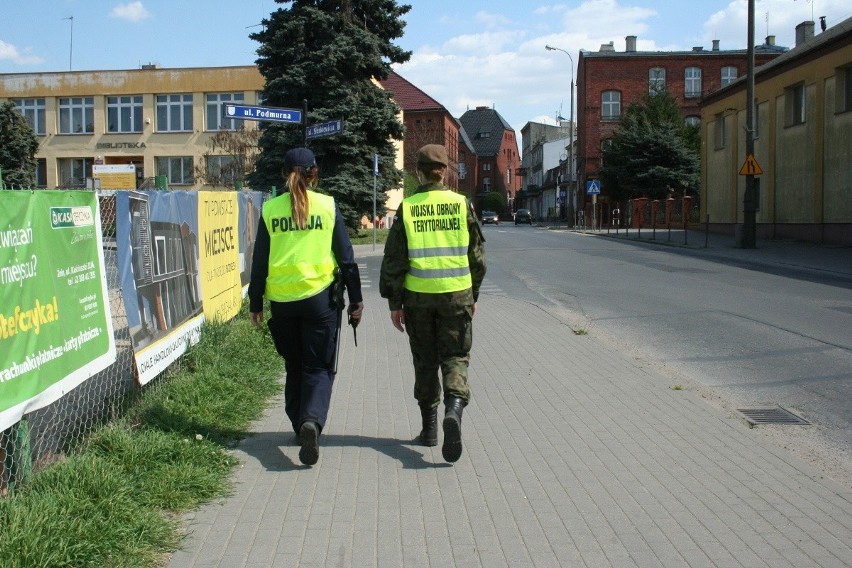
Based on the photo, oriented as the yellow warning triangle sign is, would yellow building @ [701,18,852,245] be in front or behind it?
behind

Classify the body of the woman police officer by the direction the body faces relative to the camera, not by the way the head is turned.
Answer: away from the camera

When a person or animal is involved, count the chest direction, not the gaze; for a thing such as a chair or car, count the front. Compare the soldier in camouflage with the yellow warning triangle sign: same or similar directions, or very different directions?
very different directions

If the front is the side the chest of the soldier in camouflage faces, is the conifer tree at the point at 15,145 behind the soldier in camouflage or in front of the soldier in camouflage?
in front

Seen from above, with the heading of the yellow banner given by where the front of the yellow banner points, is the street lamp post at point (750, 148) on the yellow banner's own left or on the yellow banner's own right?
on the yellow banner's own left

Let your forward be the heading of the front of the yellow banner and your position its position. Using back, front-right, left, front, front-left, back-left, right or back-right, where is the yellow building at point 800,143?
left

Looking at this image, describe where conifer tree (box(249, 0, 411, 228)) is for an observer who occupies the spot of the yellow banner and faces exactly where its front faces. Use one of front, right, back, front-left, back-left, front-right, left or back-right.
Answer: back-left

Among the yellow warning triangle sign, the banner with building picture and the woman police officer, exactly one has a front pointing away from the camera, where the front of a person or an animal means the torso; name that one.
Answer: the woman police officer

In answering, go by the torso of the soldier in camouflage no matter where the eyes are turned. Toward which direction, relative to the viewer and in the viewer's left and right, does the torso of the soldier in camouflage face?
facing away from the viewer

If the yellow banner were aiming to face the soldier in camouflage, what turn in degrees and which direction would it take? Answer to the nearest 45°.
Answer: approximately 45° to its right

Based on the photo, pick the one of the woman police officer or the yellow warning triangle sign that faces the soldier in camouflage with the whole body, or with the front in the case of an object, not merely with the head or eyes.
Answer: the yellow warning triangle sign

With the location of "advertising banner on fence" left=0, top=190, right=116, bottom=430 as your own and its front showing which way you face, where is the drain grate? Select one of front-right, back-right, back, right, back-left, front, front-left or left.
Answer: front-left

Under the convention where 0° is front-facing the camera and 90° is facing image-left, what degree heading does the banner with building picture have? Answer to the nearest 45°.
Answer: approximately 315°

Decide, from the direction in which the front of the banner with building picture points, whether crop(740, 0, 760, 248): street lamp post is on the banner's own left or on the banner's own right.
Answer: on the banner's own left

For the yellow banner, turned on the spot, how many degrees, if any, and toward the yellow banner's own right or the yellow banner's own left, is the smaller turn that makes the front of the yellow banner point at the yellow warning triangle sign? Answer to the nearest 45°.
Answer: approximately 90° to the yellow banner's own left
